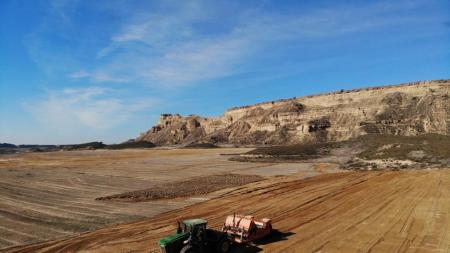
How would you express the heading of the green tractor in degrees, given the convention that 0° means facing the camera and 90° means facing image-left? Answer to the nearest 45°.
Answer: approximately 45°
